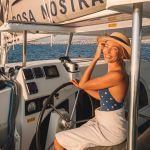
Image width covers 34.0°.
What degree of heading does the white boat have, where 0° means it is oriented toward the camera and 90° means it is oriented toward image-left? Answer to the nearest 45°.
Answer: approximately 135°

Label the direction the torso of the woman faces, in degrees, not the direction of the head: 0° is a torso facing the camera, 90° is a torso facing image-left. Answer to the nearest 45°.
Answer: approximately 90°
